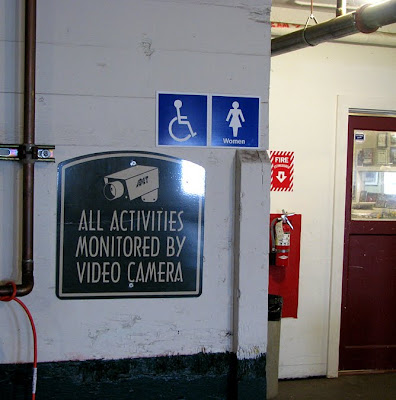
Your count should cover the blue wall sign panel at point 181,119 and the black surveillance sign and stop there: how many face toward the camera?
2

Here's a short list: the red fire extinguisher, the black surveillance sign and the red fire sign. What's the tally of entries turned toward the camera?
3

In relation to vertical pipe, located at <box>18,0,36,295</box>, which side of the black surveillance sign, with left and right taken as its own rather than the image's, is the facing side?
right

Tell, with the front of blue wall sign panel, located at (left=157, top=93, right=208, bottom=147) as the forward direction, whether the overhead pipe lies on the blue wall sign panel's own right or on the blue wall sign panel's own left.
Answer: on the blue wall sign panel's own left

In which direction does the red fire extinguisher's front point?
toward the camera

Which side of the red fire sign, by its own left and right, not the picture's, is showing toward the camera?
front

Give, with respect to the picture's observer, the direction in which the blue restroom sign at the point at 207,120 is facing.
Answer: facing the viewer

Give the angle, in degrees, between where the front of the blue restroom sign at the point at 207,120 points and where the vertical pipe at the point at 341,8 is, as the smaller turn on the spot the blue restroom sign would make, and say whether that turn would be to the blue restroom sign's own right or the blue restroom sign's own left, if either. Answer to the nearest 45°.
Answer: approximately 135° to the blue restroom sign's own left
